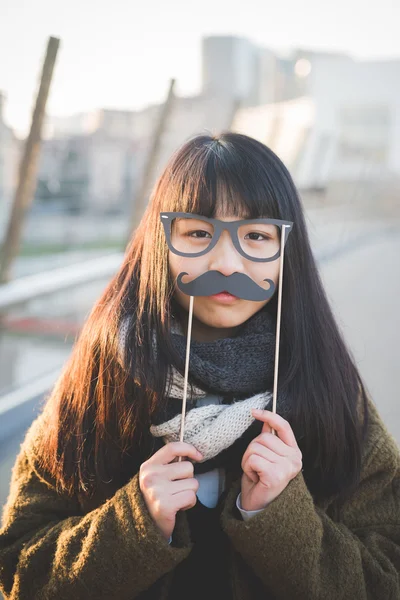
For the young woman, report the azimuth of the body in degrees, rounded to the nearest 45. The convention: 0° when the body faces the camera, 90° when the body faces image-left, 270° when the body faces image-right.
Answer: approximately 0°
